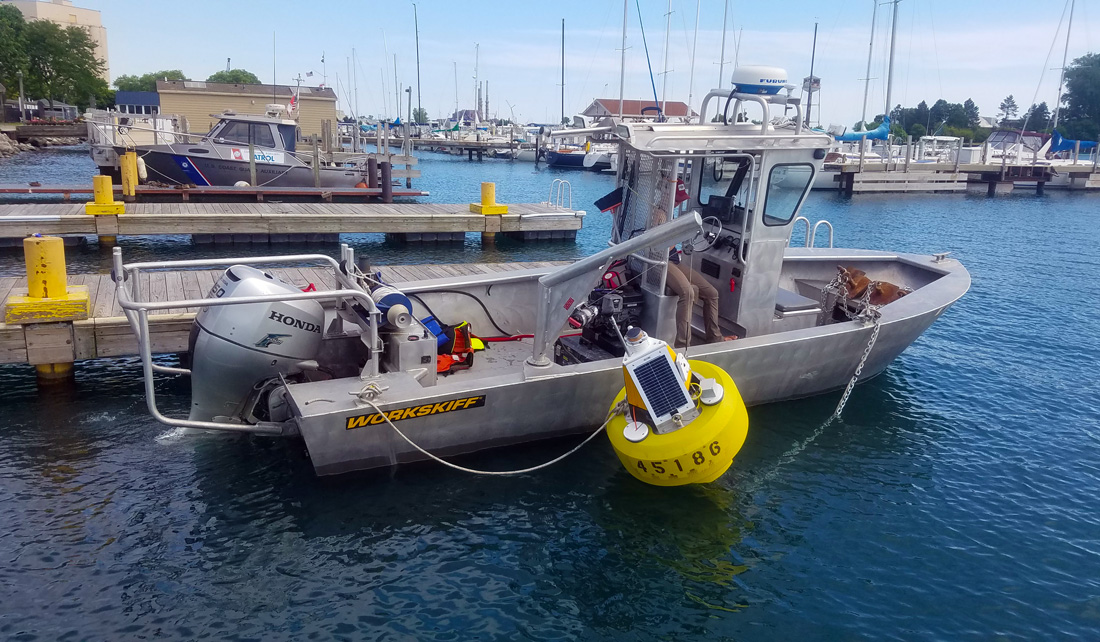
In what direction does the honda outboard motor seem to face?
to the viewer's right

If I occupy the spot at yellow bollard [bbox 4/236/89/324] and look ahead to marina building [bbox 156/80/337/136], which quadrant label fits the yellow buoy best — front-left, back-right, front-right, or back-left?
back-right

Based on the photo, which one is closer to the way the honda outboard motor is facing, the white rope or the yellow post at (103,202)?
the white rope

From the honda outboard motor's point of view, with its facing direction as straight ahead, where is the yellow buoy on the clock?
The yellow buoy is roughly at 1 o'clock from the honda outboard motor.

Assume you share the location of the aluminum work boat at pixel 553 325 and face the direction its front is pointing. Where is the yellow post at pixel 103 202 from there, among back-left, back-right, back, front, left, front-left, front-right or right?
left

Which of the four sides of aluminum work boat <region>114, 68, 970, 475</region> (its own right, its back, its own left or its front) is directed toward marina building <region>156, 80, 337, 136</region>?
left

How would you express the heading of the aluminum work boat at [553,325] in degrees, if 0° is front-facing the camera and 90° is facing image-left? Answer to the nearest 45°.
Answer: approximately 225°

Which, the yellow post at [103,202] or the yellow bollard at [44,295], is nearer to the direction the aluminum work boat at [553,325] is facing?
the yellow post

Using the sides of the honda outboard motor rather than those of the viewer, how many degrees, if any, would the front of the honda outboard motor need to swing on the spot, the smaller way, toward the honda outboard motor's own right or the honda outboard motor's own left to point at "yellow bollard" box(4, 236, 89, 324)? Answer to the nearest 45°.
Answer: approximately 135° to the honda outboard motor's own left

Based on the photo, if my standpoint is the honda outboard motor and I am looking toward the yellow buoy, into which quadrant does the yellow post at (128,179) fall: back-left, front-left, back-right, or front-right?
back-left

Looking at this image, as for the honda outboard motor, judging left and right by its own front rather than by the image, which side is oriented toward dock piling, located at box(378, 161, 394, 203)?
left

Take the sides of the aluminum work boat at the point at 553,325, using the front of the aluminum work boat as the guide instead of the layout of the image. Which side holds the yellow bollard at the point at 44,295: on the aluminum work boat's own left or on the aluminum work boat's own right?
on the aluminum work boat's own left

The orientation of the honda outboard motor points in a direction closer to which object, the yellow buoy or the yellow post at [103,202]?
the yellow buoy
